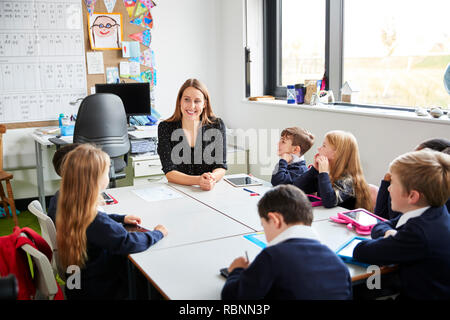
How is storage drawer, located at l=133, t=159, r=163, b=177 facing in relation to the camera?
toward the camera

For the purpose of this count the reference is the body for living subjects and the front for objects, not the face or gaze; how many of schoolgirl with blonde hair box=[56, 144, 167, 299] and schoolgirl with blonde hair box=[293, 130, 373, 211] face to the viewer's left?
1

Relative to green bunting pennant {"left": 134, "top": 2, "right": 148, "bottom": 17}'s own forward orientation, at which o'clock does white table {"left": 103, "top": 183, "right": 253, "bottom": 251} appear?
The white table is roughly at 12 o'clock from the green bunting pennant.

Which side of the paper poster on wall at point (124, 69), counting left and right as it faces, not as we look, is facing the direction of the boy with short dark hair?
front

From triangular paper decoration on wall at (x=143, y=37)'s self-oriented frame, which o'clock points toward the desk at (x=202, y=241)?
The desk is roughly at 12 o'clock from the triangular paper decoration on wall.

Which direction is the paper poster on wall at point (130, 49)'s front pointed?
toward the camera

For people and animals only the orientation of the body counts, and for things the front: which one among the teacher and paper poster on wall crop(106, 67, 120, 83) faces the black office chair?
the paper poster on wall

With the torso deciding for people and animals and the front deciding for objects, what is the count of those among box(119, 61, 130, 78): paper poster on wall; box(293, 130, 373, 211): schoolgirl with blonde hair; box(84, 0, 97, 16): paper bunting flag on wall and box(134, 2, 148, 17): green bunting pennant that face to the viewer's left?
1

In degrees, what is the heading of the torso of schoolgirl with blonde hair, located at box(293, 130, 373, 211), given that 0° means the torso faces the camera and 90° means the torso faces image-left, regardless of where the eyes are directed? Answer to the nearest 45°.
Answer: approximately 90°

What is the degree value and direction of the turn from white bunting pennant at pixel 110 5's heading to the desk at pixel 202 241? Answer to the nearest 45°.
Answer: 0° — it already faces it

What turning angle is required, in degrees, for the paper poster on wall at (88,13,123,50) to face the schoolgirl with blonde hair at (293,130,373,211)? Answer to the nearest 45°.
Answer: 0° — it already faces them

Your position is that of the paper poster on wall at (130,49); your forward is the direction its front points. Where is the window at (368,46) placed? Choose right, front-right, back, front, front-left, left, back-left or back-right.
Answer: front-left
